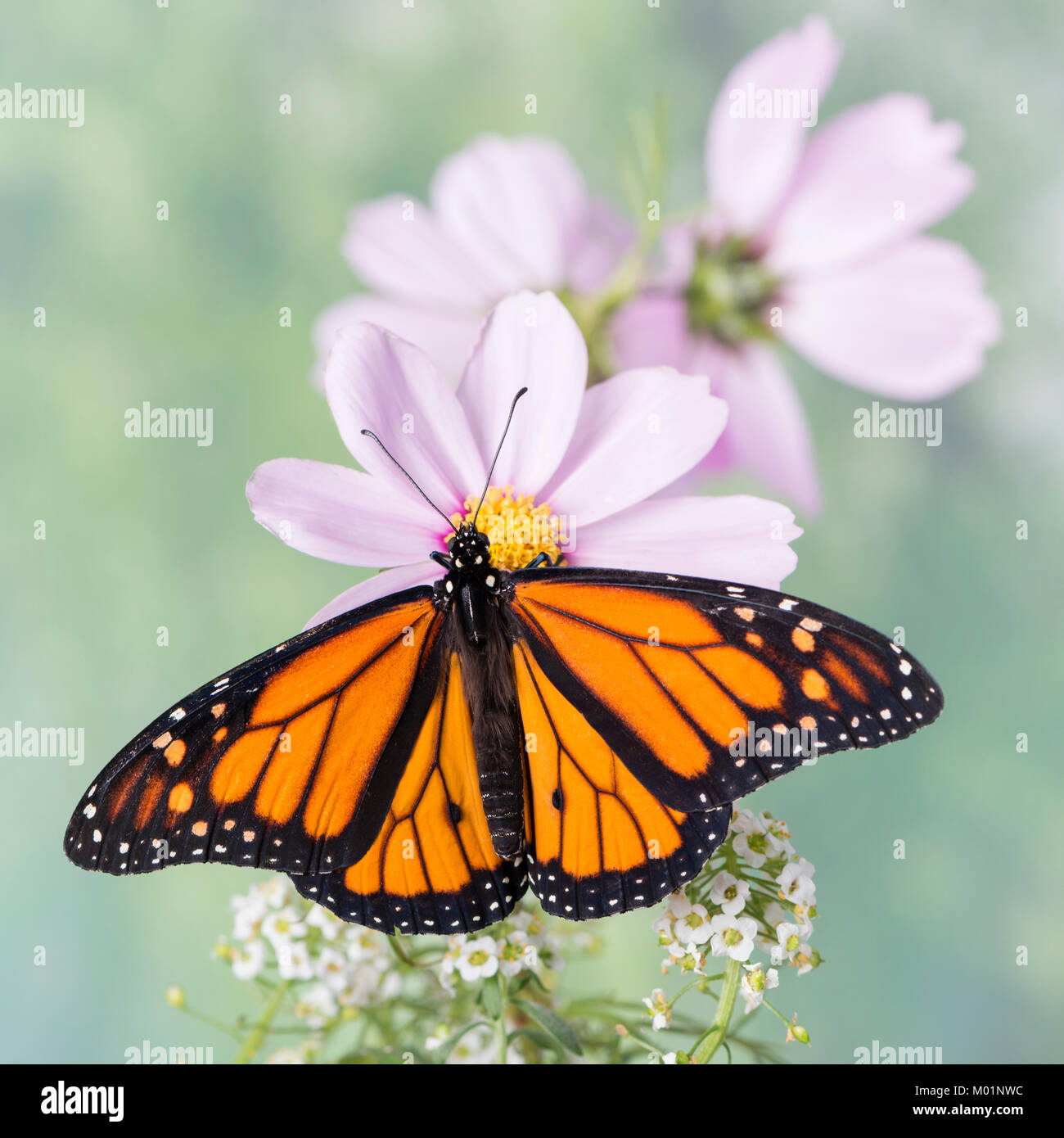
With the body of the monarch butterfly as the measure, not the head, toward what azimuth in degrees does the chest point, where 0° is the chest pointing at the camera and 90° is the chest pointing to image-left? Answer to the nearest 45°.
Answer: approximately 180°
